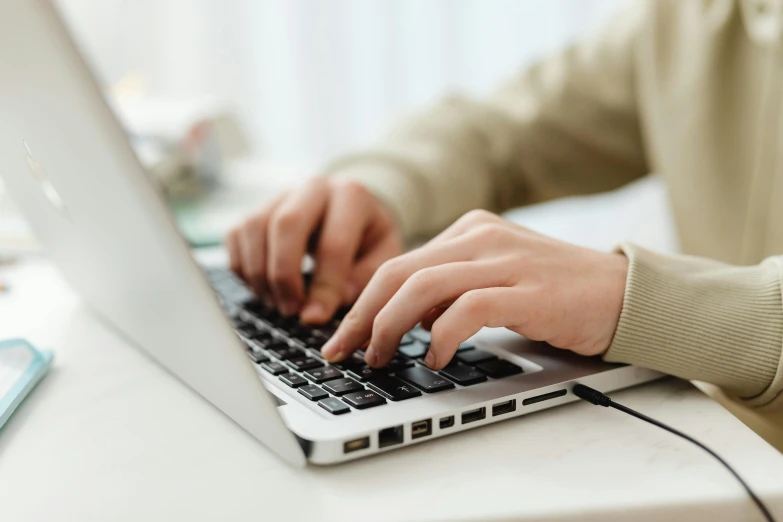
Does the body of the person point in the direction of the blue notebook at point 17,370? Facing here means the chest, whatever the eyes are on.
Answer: yes

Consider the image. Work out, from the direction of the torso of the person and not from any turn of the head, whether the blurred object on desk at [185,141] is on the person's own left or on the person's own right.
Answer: on the person's own right

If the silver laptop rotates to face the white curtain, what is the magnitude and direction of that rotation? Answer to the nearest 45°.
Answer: approximately 45° to its left

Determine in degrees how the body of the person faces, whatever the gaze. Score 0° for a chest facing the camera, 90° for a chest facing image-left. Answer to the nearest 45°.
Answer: approximately 45°

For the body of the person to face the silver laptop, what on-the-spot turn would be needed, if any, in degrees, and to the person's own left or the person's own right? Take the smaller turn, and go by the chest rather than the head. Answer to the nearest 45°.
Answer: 0° — they already face it

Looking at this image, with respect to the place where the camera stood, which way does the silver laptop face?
facing away from the viewer and to the right of the viewer

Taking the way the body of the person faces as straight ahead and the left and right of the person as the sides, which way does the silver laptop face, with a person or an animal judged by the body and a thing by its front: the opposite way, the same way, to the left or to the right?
the opposite way
